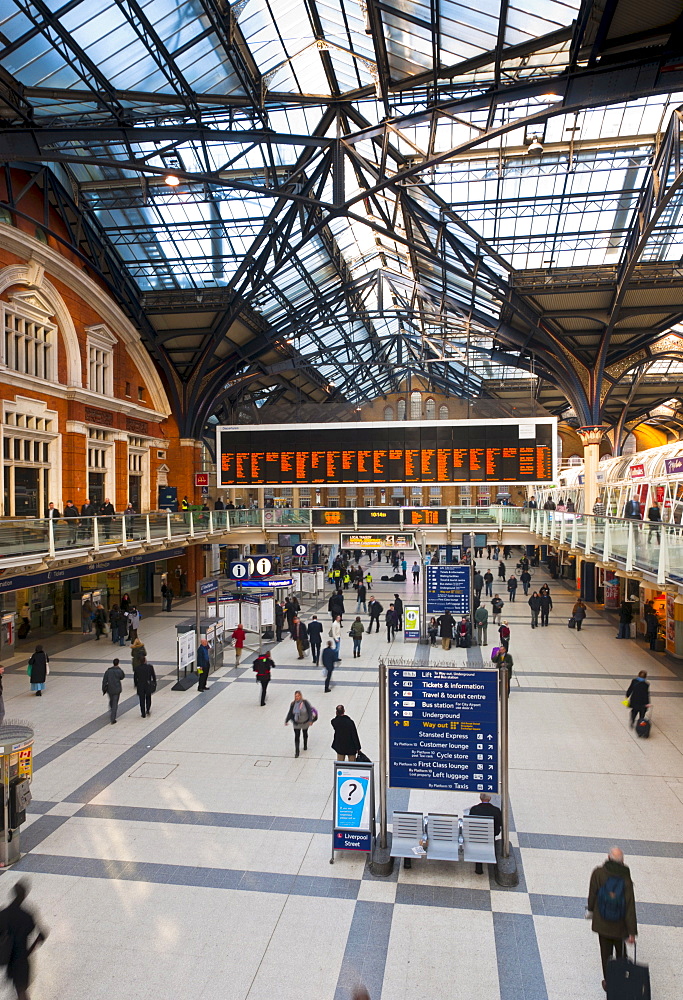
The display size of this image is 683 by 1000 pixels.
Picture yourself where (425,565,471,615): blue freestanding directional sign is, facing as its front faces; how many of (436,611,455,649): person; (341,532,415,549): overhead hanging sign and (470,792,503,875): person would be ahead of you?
2

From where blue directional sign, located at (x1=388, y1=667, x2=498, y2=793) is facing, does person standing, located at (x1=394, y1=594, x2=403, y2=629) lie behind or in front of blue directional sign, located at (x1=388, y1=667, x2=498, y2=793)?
behind

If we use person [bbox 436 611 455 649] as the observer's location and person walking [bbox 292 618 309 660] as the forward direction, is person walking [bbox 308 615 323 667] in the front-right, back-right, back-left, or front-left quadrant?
front-left

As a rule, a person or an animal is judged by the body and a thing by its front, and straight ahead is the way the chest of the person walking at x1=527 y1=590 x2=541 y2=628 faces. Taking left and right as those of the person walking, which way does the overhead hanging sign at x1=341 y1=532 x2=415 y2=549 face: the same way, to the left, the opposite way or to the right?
the same way

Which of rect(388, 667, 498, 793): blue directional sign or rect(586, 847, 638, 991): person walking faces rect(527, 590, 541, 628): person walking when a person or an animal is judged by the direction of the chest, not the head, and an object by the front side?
rect(586, 847, 638, 991): person walking

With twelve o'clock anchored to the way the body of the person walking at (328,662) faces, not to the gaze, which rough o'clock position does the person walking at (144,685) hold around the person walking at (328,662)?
the person walking at (144,685) is roughly at 8 o'clock from the person walking at (328,662).

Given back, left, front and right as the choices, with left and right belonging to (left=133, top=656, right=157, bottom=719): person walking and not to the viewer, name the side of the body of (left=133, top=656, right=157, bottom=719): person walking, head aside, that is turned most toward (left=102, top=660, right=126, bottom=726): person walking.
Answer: left

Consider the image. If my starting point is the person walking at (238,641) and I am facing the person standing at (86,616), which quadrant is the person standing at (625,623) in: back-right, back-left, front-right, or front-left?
back-right

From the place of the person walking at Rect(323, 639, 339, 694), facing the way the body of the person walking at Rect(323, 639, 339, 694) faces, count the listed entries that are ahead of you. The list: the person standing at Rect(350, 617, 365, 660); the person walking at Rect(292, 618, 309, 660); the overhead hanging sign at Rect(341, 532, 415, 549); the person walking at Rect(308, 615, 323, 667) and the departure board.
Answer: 5

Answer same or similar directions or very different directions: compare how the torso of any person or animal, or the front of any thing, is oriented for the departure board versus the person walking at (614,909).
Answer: very different directions

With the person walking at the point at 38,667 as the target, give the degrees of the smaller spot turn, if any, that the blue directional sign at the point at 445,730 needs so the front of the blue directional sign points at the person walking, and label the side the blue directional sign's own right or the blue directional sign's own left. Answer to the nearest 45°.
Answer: approximately 135° to the blue directional sign's own right

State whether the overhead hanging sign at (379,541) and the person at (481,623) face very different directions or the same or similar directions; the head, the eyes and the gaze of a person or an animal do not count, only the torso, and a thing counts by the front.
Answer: very different directions

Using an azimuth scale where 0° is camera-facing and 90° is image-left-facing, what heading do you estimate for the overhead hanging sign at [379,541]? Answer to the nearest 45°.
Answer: approximately 0°

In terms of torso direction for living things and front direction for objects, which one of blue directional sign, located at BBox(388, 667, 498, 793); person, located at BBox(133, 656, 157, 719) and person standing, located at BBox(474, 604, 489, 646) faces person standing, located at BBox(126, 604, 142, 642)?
person, located at BBox(133, 656, 157, 719)

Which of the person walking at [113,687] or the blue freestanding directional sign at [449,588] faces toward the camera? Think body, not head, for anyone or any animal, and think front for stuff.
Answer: the blue freestanding directional sign

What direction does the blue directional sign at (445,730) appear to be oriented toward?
toward the camera

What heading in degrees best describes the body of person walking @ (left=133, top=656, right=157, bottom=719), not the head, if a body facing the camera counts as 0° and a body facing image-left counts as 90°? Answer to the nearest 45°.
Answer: approximately 180°

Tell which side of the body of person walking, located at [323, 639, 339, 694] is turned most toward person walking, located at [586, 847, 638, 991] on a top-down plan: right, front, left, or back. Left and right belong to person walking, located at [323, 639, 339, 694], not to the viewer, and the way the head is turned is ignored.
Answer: back

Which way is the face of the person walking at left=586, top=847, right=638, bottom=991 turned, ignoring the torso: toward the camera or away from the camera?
away from the camera
